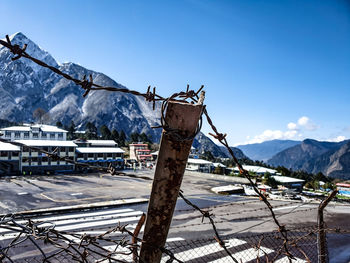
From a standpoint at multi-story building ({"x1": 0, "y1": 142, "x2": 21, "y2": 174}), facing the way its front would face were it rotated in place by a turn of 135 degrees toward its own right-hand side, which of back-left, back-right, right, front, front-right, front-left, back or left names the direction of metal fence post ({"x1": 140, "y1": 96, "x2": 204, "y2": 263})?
back-left

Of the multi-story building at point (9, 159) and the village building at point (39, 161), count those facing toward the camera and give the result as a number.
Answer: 2

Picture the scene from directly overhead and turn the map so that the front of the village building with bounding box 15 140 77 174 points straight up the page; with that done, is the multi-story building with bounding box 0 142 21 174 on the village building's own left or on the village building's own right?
on the village building's own right

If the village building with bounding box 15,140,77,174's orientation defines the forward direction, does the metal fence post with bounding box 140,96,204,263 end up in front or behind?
in front

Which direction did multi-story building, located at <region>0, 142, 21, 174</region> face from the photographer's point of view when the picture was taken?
facing the viewer
